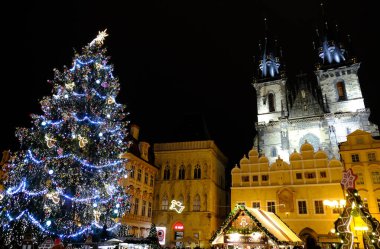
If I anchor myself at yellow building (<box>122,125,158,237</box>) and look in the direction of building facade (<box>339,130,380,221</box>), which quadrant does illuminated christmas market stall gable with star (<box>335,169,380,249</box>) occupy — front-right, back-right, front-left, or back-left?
front-right

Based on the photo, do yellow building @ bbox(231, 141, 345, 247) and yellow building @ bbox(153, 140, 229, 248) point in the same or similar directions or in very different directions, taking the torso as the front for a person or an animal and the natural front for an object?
same or similar directions

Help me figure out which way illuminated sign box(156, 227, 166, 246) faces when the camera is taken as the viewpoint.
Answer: facing the viewer

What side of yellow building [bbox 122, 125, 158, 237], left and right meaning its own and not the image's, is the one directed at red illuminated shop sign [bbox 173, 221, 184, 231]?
left

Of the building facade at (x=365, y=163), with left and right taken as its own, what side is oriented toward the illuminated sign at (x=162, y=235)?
right

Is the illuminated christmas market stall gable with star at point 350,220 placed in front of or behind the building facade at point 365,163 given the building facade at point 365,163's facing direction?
in front

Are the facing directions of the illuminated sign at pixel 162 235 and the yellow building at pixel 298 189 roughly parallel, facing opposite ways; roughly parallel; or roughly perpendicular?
roughly parallel

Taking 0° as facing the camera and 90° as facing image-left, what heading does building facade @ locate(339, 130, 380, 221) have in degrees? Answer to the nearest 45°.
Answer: approximately 0°

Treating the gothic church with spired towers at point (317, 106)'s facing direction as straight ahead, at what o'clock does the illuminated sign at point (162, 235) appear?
The illuminated sign is roughly at 2 o'clock from the gothic church with spired towers.

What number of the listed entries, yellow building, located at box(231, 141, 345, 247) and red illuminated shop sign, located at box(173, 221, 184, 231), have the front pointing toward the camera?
2

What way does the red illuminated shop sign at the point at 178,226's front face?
toward the camera

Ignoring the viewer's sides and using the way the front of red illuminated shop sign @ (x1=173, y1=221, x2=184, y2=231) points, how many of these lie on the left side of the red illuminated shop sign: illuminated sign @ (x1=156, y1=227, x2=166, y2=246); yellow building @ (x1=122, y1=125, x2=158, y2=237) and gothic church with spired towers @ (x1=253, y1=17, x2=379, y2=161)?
1

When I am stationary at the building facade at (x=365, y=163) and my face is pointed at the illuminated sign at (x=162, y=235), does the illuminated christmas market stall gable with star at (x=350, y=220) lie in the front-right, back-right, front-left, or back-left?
front-left

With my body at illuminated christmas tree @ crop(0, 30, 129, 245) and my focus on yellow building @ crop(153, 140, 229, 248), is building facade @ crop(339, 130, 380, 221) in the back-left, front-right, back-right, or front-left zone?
front-right
